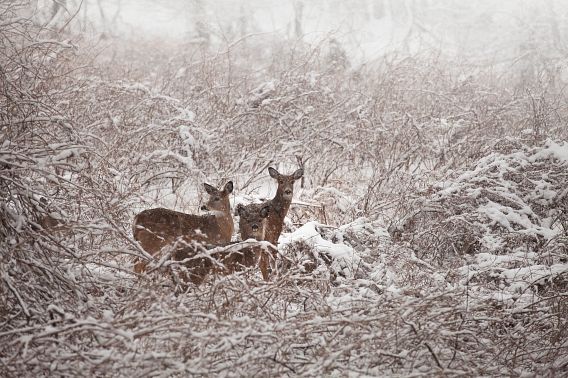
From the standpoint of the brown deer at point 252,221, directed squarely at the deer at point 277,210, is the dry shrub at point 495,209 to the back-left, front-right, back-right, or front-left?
front-right

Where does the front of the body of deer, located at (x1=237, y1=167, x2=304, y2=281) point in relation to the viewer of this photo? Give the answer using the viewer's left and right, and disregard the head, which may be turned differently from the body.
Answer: facing the viewer and to the right of the viewer

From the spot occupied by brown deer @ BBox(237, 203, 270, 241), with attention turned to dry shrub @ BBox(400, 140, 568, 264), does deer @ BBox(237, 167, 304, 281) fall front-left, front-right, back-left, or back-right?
front-left

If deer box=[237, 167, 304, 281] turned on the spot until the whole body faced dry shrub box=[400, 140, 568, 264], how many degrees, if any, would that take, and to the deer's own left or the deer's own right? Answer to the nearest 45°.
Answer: approximately 45° to the deer's own left

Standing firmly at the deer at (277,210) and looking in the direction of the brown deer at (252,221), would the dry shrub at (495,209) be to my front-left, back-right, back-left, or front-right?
back-left
